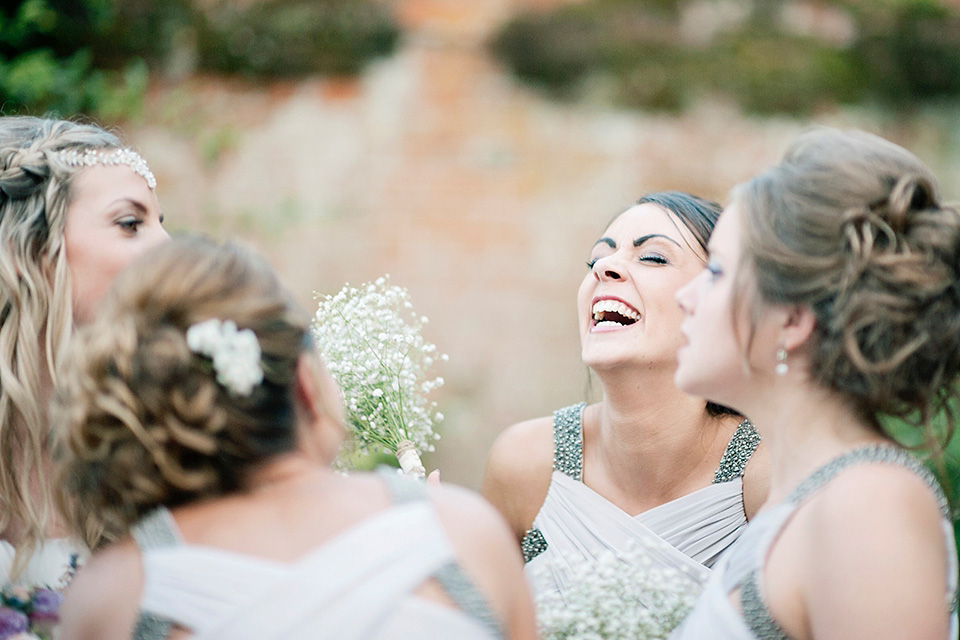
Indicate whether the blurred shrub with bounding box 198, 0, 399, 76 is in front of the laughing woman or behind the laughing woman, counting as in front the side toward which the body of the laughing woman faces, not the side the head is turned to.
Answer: behind

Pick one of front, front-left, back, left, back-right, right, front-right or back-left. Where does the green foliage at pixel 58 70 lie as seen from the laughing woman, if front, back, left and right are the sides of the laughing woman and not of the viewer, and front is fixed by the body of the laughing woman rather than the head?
back-right

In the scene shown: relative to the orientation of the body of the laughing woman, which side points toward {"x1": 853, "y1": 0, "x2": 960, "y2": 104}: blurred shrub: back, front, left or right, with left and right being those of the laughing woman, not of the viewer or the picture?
back

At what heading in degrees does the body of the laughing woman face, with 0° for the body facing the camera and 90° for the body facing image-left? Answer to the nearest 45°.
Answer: approximately 0°

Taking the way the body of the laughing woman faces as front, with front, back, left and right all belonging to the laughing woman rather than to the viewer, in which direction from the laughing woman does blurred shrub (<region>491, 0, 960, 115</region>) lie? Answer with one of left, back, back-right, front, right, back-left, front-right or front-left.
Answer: back
